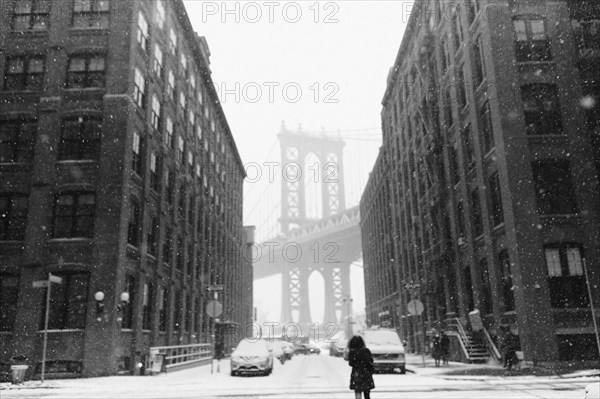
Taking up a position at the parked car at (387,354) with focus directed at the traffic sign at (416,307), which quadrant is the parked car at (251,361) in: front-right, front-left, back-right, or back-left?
back-left

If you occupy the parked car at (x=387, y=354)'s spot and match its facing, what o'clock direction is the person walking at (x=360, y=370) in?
The person walking is roughly at 12 o'clock from the parked car.

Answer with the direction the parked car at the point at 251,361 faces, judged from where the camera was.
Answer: facing the viewer

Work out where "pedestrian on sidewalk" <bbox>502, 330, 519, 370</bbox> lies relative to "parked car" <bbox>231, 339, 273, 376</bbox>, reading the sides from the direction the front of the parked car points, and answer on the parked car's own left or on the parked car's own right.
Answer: on the parked car's own left

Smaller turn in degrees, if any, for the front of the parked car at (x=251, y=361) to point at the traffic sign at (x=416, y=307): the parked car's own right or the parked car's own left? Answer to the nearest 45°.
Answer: approximately 90° to the parked car's own left

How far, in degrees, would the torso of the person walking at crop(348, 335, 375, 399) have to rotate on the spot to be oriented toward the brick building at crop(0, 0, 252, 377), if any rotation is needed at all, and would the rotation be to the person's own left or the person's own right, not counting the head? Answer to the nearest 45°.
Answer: approximately 45° to the person's own left

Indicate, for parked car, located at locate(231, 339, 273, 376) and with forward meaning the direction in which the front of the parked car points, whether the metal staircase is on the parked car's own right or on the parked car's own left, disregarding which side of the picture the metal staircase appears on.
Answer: on the parked car's own left

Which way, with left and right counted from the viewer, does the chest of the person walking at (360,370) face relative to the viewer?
facing away from the viewer

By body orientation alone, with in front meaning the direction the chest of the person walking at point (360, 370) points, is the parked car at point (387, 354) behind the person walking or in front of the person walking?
in front

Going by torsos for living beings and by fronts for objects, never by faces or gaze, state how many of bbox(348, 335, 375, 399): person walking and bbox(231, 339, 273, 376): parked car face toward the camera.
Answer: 1

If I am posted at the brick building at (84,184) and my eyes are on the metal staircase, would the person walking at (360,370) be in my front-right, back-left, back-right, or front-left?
front-right

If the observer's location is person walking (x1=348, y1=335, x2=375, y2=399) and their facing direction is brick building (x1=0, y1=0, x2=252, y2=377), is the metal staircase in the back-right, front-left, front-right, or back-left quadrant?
front-right

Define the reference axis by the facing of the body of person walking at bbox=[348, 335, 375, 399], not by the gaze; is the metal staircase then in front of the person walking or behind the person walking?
in front

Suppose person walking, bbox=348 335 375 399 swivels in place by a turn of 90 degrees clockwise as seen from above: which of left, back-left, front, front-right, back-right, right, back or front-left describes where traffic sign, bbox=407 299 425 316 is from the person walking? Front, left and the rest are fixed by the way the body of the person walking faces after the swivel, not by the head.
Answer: left

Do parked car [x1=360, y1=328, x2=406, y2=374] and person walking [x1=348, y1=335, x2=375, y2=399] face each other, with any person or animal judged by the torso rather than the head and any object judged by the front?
yes

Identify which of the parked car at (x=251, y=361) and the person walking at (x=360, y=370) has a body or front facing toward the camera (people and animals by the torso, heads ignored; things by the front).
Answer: the parked car

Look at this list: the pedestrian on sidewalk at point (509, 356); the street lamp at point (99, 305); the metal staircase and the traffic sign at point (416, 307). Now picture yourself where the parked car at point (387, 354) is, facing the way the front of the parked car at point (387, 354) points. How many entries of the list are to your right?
1

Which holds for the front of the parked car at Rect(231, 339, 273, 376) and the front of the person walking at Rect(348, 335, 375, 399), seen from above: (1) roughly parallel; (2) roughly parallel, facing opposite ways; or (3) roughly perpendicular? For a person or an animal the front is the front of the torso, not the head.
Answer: roughly parallel, facing opposite ways

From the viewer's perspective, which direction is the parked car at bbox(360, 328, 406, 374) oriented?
toward the camera
